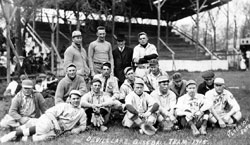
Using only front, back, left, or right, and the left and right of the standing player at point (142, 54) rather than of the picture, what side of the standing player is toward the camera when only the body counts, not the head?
front

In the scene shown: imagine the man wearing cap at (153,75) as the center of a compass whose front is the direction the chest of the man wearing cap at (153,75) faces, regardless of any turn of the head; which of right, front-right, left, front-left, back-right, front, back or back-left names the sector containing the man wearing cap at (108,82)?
right

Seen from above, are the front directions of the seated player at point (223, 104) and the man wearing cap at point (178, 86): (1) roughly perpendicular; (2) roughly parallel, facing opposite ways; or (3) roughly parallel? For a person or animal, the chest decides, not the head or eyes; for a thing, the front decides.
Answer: roughly parallel

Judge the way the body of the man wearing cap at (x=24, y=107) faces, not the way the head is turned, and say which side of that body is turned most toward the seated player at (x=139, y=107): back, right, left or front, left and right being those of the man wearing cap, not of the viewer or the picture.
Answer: left

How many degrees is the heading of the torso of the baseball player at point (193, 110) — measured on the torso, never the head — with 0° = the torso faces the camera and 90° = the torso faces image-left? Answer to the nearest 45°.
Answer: approximately 0°

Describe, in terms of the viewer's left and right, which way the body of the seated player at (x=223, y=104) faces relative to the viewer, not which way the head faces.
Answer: facing the viewer

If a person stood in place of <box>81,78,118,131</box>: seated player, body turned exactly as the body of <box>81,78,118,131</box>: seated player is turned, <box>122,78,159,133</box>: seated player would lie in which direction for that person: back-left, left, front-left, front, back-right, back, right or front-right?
left

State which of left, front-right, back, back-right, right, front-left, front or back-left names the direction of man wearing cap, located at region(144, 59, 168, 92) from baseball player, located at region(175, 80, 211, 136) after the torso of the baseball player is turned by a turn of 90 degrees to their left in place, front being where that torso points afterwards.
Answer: back-left

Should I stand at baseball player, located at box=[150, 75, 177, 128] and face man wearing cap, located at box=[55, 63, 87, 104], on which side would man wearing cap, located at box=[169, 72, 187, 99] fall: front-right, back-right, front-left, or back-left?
back-right

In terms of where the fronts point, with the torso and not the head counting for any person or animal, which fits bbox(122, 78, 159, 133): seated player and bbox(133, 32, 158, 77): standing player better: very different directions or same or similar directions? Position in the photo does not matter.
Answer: same or similar directions
